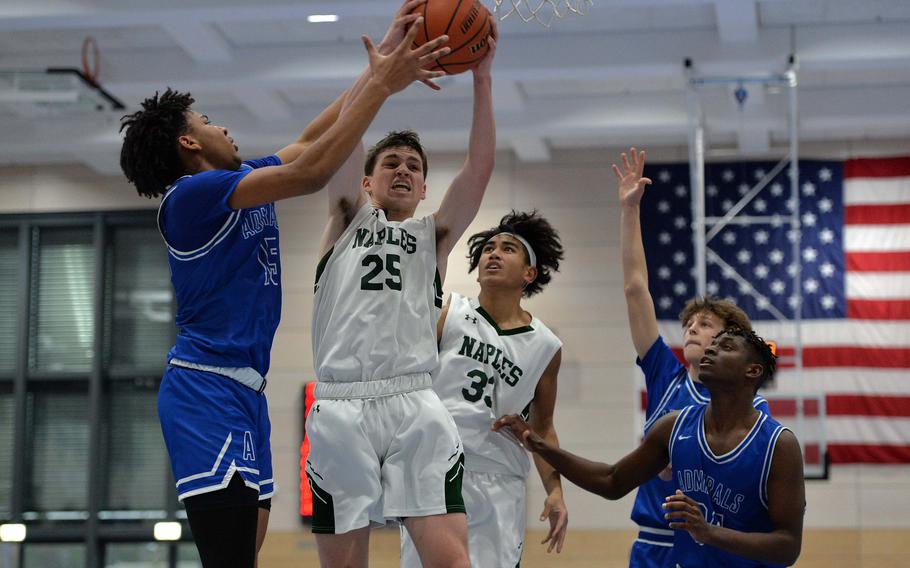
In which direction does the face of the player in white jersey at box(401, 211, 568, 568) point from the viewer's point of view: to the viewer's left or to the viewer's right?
to the viewer's left

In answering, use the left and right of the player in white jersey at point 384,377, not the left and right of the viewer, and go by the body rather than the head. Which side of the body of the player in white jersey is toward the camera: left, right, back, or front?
front

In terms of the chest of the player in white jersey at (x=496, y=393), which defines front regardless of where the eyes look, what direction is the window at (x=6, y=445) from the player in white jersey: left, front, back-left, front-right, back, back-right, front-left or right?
right

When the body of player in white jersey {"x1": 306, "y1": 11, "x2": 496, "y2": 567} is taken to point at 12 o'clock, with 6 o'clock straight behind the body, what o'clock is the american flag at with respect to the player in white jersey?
The american flag is roughly at 7 o'clock from the player in white jersey.

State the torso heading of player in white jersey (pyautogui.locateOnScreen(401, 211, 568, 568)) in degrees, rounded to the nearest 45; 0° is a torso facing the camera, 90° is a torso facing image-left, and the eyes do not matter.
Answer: approximately 45°

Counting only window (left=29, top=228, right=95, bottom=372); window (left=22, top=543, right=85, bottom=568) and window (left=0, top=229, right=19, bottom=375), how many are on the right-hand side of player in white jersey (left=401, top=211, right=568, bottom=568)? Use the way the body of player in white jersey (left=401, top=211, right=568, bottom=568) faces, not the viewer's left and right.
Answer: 3

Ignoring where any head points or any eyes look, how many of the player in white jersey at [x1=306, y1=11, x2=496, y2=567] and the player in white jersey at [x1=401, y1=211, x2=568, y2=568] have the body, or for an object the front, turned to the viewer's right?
0

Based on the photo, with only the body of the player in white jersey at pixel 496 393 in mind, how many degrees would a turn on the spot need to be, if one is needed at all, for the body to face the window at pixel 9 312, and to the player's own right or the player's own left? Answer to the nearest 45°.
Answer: approximately 90° to the player's own right

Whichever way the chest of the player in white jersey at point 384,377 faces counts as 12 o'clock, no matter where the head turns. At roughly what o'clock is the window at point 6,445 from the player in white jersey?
The window is roughly at 5 o'clock from the player in white jersey.
